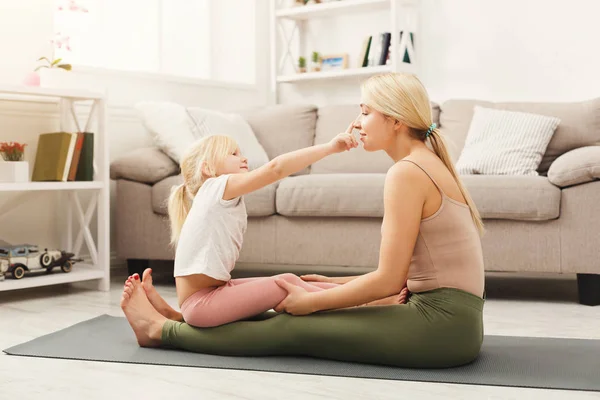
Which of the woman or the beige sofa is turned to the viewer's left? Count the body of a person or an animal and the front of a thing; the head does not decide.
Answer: the woman

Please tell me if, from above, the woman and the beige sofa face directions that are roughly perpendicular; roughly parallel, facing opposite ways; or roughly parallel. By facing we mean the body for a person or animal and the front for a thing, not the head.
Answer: roughly perpendicular

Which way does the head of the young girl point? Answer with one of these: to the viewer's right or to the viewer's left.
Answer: to the viewer's right

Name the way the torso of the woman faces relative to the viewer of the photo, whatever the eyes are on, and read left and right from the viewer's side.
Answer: facing to the left of the viewer

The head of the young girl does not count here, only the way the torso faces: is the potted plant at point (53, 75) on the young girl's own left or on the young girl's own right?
on the young girl's own left

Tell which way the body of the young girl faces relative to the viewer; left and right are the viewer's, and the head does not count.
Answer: facing to the right of the viewer

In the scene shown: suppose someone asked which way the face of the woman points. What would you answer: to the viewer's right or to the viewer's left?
to the viewer's left
